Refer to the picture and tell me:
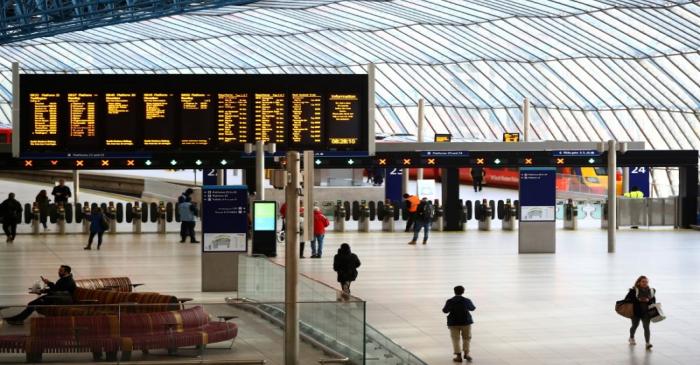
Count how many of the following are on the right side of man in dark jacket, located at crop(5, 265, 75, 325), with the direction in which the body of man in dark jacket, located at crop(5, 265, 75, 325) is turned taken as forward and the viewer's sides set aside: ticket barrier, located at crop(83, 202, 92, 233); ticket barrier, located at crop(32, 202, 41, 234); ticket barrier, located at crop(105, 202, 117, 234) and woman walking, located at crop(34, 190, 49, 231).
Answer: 4

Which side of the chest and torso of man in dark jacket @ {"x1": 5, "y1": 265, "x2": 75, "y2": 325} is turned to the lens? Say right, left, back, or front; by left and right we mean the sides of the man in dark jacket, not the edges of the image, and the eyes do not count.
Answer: left

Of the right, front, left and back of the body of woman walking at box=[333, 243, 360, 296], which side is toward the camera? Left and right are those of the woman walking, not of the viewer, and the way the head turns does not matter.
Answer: back

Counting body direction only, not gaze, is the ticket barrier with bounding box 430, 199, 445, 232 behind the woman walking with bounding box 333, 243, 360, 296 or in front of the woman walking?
in front

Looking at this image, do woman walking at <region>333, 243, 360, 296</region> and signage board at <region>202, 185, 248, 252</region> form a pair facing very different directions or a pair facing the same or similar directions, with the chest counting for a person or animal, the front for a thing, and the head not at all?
very different directions

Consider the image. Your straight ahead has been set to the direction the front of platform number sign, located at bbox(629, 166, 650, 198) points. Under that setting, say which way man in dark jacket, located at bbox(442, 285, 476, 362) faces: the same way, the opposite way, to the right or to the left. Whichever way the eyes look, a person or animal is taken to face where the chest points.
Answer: the opposite way

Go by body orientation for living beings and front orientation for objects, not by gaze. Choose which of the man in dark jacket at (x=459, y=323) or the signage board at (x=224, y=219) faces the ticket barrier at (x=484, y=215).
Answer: the man in dark jacket

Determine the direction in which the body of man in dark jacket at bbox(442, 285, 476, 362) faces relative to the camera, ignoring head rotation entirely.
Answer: away from the camera

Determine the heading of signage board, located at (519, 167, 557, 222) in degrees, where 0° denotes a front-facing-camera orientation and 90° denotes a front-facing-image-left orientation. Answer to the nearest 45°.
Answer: approximately 0°

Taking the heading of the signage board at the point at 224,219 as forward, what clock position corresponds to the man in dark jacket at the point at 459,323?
The man in dark jacket is roughly at 11 o'clock from the signage board.
